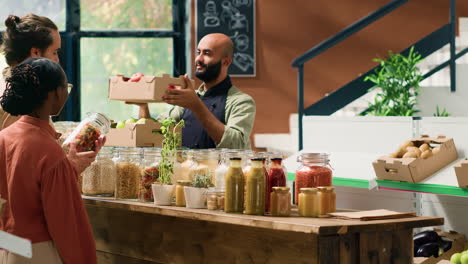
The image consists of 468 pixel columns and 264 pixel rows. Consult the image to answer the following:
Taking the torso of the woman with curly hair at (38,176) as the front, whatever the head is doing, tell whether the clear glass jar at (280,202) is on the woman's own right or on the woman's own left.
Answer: on the woman's own right

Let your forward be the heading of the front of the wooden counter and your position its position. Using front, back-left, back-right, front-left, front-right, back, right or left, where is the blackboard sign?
back-right

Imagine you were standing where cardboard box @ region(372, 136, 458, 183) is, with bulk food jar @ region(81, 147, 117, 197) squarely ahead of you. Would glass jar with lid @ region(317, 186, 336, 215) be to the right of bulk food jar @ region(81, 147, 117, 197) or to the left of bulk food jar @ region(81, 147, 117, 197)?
left

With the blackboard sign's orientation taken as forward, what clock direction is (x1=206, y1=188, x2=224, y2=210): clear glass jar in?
The clear glass jar is roughly at 12 o'clock from the blackboard sign.

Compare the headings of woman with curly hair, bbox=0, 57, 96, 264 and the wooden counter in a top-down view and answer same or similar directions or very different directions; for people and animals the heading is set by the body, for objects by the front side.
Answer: very different directions

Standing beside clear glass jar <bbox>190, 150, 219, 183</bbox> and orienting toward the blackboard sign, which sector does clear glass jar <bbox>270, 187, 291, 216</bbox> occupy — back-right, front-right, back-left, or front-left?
back-right

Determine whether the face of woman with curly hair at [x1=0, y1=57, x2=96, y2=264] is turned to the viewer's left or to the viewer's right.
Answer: to the viewer's right

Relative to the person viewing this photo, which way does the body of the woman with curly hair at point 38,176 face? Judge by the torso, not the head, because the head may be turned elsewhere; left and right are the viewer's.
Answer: facing away from the viewer and to the right of the viewer

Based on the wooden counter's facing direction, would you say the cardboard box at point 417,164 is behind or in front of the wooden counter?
behind

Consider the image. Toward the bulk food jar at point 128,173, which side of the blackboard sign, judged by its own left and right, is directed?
front

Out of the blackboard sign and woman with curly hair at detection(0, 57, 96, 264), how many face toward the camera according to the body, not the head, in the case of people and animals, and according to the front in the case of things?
1

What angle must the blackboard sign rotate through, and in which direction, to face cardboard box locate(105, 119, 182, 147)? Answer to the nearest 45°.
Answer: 0° — it already faces it

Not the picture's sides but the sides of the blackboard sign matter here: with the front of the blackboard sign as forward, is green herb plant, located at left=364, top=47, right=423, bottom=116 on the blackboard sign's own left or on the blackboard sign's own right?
on the blackboard sign's own left

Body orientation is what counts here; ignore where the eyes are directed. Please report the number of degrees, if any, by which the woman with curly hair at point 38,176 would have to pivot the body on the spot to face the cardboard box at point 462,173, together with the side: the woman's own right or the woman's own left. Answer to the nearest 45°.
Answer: approximately 45° to the woman's own right
